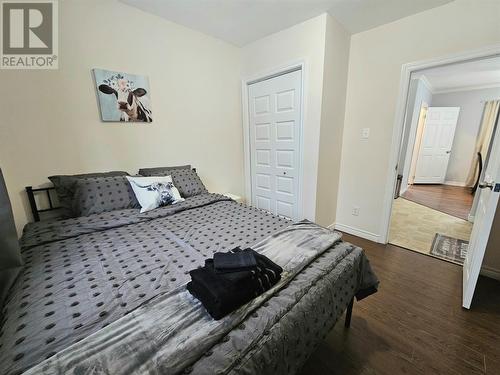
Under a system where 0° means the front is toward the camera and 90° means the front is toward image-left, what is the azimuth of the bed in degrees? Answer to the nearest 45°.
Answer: approximately 315°

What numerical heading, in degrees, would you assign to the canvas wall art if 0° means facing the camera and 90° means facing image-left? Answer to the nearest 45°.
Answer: approximately 315°

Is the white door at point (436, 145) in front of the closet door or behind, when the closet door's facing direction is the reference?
behind

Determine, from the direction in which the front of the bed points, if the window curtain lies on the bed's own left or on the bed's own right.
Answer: on the bed's own left

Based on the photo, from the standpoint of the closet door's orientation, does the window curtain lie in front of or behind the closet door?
behind
